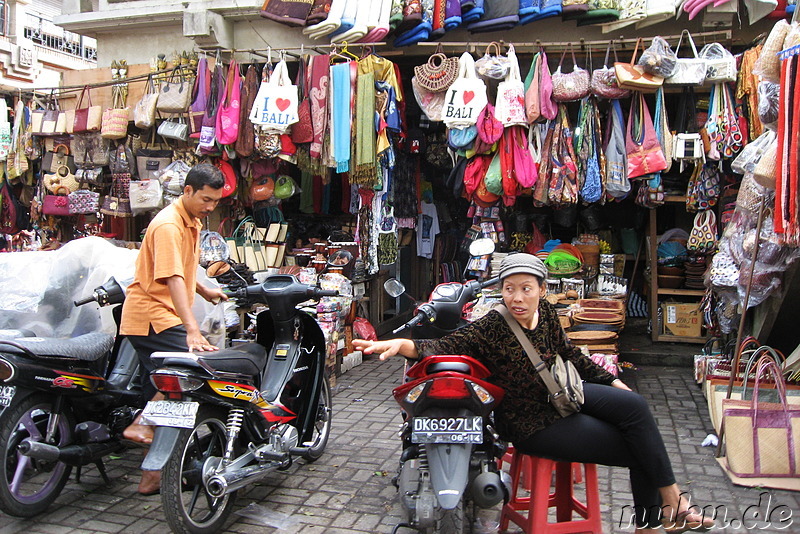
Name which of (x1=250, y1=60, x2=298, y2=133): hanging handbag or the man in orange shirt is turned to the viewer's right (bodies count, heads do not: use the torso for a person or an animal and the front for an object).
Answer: the man in orange shirt

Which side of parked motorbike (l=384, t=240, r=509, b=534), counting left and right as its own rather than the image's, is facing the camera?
back

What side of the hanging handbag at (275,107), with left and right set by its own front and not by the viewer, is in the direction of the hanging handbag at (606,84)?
left

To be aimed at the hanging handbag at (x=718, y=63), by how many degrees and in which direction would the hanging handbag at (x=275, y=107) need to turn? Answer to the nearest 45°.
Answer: approximately 90° to its left

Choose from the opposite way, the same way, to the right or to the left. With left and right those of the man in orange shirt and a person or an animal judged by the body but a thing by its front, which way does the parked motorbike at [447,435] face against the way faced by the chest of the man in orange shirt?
to the left

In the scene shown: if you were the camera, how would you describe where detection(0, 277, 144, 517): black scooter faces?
facing away from the viewer and to the right of the viewer

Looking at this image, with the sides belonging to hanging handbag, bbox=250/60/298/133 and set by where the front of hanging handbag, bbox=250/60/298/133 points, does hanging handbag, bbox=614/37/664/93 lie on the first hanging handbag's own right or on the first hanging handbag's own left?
on the first hanging handbag's own left

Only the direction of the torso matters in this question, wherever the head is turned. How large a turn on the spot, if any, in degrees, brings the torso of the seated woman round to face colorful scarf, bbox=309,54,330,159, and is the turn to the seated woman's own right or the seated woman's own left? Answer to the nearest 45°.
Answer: approximately 180°

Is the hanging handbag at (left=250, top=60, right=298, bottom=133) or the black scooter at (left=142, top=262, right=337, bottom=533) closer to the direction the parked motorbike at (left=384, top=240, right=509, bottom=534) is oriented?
the hanging handbag

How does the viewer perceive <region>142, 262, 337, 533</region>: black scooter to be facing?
facing away from the viewer and to the right of the viewer

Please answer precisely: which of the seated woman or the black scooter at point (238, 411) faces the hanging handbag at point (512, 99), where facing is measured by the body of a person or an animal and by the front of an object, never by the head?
the black scooter

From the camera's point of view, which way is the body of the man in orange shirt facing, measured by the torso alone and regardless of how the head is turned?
to the viewer's right

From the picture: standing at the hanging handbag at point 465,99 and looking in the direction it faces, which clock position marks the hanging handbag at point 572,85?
the hanging handbag at point 572,85 is roughly at 9 o'clock from the hanging handbag at point 465,99.
